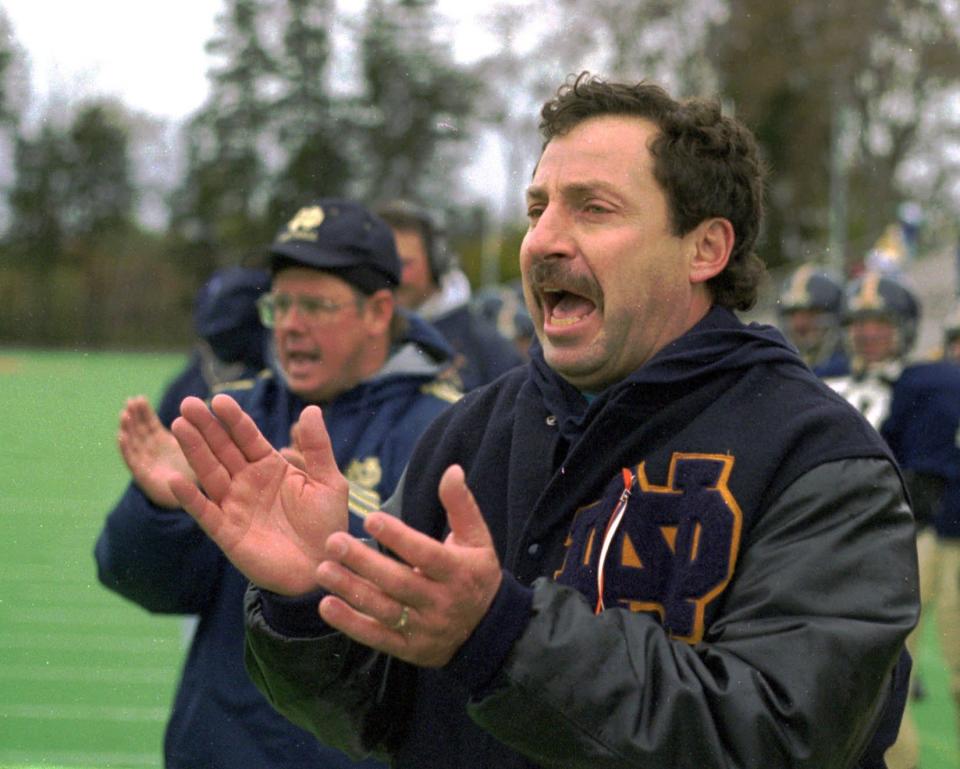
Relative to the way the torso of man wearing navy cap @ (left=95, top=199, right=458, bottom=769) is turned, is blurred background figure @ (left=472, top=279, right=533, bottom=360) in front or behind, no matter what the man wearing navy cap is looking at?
behind

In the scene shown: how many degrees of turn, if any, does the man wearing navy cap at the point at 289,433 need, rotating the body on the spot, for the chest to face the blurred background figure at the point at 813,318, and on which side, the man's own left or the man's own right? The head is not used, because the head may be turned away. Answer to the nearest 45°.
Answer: approximately 180°

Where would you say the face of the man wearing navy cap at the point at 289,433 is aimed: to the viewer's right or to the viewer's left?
to the viewer's left

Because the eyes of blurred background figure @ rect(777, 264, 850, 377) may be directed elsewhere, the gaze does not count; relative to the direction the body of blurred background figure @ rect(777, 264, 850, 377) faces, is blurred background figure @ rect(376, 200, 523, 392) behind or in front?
in front

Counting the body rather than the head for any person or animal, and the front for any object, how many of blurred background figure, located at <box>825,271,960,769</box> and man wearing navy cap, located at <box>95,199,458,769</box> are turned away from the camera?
0

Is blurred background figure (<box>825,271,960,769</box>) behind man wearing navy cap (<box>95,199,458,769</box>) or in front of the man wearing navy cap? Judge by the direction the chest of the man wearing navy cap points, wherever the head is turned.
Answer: behind

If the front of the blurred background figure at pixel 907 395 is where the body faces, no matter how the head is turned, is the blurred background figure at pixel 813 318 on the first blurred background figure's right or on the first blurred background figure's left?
on the first blurred background figure's right

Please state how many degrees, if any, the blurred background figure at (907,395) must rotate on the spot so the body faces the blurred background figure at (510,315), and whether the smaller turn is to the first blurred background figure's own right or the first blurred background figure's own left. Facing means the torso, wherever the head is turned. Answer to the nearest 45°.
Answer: approximately 90° to the first blurred background figure's own right

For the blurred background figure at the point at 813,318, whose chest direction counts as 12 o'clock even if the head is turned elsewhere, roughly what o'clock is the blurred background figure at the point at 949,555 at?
the blurred background figure at the point at 949,555 is roughly at 9 o'clock from the blurred background figure at the point at 813,318.

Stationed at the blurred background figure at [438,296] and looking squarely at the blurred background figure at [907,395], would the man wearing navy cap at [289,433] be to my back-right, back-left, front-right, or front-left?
back-right

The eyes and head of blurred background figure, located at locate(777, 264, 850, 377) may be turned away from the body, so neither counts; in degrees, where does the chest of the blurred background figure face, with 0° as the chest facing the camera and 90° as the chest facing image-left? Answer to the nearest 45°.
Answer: approximately 45°
